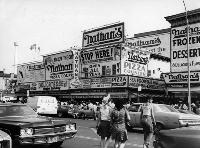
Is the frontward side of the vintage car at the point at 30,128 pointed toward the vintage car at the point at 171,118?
no

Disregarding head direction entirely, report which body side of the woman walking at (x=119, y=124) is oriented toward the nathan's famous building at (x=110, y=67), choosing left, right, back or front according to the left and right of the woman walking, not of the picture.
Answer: front

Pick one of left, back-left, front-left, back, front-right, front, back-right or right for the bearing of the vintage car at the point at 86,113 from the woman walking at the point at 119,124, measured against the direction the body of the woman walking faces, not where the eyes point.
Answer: front

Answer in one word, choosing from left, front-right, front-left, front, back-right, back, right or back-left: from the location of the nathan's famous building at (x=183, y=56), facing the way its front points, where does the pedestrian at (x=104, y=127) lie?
front-left

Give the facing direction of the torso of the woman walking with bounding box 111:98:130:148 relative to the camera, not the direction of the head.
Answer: away from the camera

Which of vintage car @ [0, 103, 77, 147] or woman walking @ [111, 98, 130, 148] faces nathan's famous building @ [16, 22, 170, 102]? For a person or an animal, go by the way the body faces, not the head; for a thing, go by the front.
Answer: the woman walking

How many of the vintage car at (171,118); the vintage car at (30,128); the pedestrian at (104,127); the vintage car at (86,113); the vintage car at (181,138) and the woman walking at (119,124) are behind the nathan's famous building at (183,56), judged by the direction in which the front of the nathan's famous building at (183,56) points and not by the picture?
0

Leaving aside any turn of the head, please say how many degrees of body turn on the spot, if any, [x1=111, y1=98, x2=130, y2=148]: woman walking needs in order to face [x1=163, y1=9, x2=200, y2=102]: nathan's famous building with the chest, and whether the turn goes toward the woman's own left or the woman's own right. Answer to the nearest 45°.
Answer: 0° — they already face it
